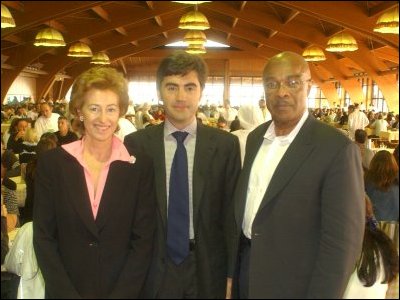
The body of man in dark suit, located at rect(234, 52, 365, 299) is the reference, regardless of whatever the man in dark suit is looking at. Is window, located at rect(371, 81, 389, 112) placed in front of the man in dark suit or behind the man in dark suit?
behind

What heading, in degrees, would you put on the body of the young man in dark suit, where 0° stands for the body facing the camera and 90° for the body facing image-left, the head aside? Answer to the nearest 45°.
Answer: approximately 0°

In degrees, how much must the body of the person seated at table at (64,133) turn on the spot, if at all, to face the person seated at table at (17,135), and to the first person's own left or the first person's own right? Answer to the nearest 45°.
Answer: approximately 90° to the first person's own right

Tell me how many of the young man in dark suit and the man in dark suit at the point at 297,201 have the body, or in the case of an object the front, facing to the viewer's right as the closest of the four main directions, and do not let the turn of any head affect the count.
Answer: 0

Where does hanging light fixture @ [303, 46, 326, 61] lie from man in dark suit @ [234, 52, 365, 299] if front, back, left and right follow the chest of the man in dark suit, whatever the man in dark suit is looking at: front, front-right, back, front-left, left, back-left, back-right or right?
back-right
